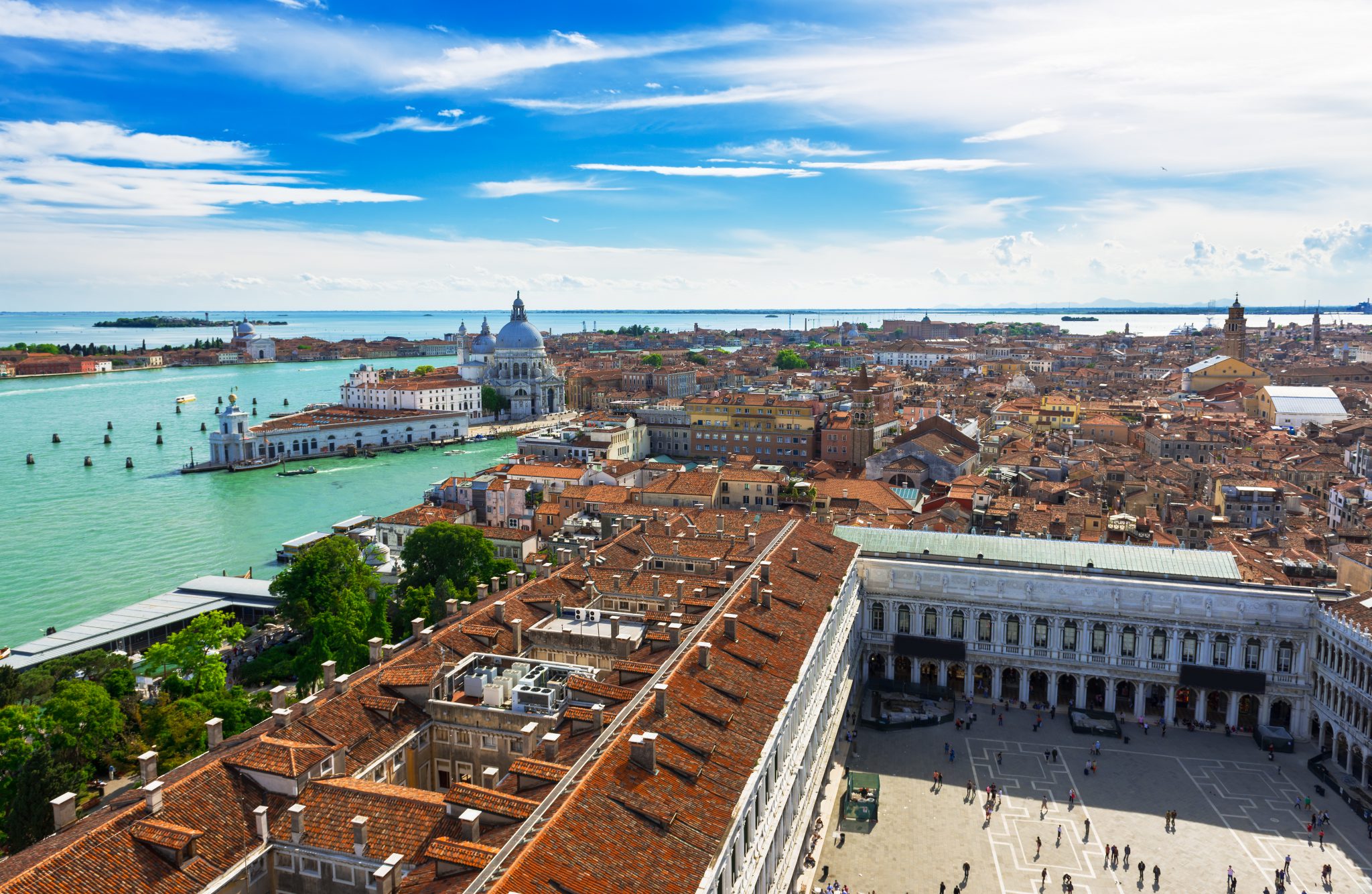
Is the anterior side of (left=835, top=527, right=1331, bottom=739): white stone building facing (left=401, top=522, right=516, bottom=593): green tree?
no

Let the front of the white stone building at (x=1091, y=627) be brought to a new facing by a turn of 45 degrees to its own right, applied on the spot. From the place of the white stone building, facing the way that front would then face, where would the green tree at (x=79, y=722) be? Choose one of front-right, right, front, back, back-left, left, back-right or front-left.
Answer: front

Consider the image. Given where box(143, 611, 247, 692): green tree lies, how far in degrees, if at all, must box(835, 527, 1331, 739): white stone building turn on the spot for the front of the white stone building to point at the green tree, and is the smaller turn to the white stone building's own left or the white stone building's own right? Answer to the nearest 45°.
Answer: approximately 45° to the white stone building's own right

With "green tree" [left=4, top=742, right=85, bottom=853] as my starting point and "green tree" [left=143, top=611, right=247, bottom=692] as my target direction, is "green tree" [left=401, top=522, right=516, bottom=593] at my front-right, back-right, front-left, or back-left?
front-right

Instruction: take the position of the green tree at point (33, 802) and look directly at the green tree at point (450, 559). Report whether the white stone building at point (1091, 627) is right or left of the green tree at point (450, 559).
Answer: right

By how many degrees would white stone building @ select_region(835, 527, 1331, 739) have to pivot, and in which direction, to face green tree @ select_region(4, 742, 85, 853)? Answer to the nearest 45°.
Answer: approximately 45° to its right

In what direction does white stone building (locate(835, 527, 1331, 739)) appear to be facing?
toward the camera
